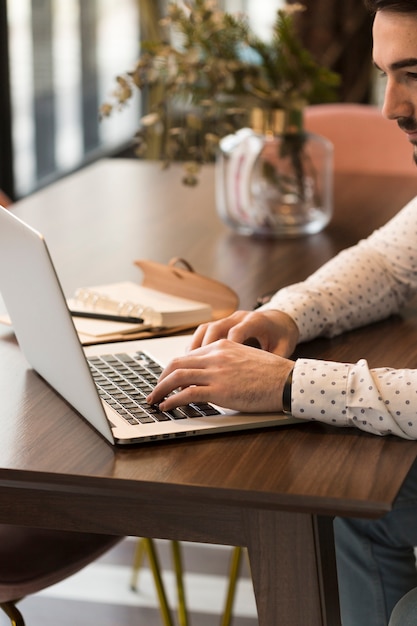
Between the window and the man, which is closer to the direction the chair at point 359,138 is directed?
the man

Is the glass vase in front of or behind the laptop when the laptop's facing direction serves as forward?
in front

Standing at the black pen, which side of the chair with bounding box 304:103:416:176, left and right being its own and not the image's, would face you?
front

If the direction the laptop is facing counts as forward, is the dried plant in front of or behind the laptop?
in front

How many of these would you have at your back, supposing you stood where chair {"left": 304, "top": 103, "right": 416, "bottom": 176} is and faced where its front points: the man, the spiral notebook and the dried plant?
0

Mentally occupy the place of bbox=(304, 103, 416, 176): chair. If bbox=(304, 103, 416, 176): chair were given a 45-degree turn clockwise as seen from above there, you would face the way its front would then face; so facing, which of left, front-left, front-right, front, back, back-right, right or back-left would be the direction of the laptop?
front-left

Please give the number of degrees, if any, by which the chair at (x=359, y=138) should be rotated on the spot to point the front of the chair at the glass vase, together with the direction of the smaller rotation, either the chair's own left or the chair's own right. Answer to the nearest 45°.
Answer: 0° — it already faces it

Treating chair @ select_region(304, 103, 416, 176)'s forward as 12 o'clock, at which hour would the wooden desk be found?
The wooden desk is roughly at 12 o'clock from the chair.

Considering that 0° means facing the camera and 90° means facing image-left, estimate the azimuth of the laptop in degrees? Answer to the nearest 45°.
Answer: approximately 225°

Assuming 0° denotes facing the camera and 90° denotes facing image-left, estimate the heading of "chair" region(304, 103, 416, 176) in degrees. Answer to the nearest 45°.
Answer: approximately 0°

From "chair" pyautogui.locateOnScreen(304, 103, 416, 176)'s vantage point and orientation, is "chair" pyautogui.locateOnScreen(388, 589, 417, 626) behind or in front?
in front

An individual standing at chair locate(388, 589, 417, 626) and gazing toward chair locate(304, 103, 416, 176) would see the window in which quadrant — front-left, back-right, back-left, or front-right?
front-left
